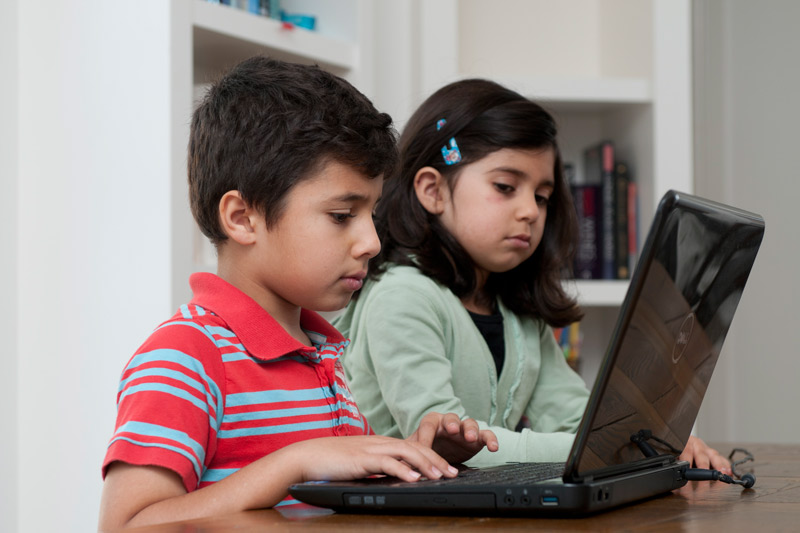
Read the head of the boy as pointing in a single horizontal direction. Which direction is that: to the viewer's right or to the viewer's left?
to the viewer's right

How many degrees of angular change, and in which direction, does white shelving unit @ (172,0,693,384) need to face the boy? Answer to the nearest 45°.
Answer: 0° — it already faces them

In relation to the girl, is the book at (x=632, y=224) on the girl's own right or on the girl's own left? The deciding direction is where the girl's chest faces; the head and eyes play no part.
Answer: on the girl's own left

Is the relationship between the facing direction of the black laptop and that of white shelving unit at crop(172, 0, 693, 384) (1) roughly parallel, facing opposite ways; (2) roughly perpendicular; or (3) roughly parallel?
roughly perpendicular

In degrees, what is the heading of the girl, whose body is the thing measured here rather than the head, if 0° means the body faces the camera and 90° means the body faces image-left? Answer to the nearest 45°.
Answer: approximately 315°

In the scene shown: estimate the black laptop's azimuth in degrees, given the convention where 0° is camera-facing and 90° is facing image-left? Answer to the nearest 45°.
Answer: approximately 90°
